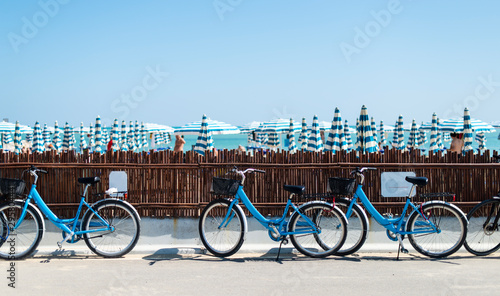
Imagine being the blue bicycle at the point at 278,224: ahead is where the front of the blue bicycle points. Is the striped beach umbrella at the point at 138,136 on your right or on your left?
on your right

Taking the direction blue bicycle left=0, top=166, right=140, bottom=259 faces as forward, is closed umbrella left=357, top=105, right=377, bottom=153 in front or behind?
behind

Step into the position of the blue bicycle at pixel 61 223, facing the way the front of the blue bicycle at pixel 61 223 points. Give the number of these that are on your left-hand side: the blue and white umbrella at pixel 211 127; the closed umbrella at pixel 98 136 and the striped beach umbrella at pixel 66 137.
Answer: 0

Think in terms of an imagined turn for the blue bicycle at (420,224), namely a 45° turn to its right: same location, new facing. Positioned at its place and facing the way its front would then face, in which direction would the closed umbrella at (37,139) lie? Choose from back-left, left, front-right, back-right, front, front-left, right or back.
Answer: front

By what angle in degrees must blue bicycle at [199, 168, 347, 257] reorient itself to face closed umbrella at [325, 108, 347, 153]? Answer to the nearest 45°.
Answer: approximately 90° to its right

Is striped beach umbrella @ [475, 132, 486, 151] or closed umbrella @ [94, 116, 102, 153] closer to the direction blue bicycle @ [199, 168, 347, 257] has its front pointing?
the closed umbrella

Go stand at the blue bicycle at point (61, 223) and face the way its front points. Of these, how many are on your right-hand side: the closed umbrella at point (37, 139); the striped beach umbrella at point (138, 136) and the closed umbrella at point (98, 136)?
3

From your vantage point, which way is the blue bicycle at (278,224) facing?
to the viewer's left

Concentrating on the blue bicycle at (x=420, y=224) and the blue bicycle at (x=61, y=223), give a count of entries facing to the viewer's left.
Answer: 2

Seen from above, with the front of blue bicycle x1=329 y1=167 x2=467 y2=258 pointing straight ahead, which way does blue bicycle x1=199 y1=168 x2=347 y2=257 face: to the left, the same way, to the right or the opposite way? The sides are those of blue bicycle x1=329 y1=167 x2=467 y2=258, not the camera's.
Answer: the same way

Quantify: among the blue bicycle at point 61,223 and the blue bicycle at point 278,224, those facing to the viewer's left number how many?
2

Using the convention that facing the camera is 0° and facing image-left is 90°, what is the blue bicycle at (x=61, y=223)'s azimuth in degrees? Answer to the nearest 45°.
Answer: approximately 90°

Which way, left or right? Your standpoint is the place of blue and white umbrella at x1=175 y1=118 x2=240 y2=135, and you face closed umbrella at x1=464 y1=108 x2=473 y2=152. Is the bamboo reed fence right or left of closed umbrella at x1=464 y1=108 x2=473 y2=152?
right

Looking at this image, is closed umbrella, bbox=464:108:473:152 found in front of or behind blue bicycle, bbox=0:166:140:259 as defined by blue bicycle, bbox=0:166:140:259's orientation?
behind

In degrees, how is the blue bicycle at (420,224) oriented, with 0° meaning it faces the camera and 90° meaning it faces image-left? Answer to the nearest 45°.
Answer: approximately 90°

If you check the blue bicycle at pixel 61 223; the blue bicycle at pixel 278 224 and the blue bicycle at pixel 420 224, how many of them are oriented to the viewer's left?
3

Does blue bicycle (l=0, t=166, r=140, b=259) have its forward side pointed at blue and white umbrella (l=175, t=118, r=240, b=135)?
no
